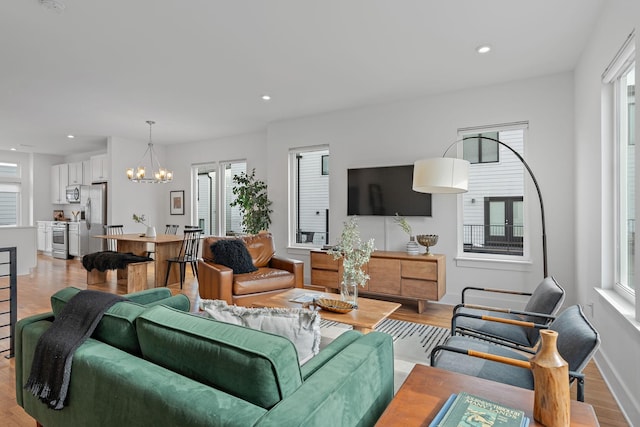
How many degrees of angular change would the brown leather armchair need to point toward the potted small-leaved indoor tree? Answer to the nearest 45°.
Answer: approximately 135° to its left

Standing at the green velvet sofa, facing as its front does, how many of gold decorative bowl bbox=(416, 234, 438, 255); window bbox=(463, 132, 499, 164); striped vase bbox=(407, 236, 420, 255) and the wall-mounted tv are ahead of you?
4

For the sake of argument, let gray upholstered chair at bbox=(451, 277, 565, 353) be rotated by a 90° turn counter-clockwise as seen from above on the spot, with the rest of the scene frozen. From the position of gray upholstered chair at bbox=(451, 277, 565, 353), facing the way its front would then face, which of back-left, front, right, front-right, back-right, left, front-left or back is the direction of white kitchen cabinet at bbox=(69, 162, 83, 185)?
right

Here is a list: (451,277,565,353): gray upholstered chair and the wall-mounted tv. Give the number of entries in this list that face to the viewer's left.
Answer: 1

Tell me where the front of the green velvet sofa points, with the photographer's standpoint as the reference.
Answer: facing away from the viewer and to the right of the viewer

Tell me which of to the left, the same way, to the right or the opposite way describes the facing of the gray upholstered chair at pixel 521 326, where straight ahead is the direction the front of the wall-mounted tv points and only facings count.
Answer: to the right

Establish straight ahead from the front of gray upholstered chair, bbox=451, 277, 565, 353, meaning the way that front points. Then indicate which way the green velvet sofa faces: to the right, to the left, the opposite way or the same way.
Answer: to the right

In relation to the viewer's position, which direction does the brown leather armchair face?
facing the viewer and to the right of the viewer

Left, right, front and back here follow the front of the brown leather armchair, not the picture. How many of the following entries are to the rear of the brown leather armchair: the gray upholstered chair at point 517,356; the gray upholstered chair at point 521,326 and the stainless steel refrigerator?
1

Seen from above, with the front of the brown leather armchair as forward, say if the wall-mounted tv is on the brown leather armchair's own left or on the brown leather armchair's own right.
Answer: on the brown leather armchair's own left

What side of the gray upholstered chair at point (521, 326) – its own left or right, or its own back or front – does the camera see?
left

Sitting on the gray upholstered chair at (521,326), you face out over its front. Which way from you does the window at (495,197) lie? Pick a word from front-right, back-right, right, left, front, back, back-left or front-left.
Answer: right

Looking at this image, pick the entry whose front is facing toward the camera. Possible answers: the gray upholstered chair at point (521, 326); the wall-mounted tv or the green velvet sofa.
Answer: the wall-mounted tv

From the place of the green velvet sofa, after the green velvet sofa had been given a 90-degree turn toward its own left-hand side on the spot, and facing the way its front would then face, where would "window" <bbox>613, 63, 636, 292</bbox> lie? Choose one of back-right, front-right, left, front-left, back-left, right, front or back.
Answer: back-right

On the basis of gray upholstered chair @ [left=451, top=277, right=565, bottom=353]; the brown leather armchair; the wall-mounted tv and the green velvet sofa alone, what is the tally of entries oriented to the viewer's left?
1

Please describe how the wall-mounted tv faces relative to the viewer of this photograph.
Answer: facing the viewer

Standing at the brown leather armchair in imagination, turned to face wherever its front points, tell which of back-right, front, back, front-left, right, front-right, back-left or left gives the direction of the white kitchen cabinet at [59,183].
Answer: back

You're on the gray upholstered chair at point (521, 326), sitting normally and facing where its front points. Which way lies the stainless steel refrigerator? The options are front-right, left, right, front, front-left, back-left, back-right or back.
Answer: front
